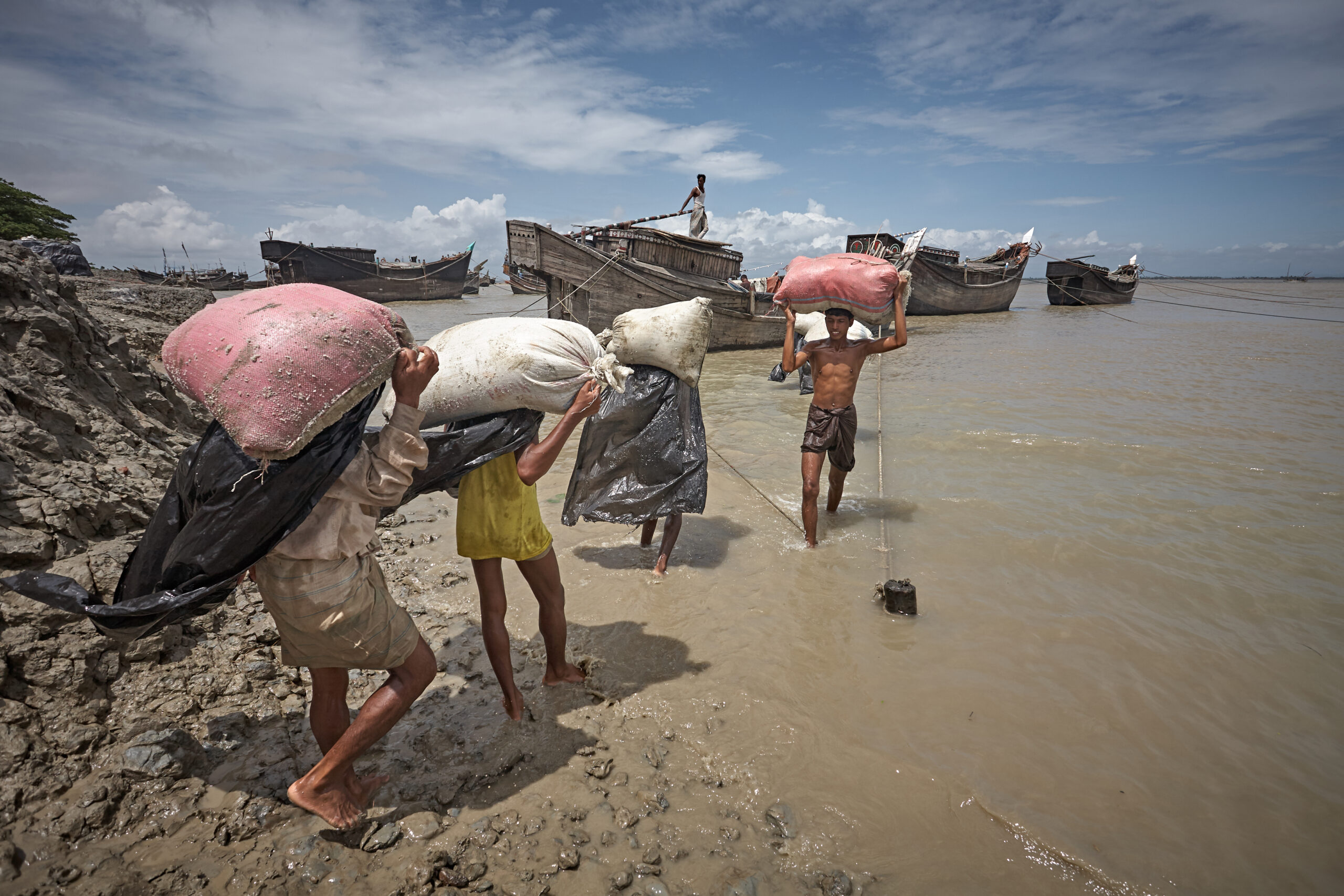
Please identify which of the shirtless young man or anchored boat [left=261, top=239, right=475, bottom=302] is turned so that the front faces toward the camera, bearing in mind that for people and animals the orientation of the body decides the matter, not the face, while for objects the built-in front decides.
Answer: the shirtless young man

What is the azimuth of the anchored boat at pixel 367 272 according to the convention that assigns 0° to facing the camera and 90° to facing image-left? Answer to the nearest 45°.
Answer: approximately 270°

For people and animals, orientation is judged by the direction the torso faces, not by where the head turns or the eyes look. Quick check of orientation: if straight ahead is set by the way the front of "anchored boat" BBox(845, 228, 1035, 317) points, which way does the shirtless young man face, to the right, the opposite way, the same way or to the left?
to the right

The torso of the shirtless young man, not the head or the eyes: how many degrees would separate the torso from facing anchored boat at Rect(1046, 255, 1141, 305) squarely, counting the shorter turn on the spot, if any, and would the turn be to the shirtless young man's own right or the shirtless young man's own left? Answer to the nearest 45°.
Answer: approximately 180°

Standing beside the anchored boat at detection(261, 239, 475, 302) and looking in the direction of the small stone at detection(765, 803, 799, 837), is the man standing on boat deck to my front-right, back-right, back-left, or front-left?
front-left

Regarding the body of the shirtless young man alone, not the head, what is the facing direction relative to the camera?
toward the camera

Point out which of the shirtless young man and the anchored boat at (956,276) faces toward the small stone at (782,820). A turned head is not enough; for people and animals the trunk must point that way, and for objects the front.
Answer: the shirtless young man

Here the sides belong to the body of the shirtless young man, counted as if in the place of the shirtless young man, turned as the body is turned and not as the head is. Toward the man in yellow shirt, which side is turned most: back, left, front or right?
front

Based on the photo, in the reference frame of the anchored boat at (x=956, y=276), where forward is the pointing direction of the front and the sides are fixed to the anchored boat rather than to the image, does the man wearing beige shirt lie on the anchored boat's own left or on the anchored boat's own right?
on the anchored boat's own right

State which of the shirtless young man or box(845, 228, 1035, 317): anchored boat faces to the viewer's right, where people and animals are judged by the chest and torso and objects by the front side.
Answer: the anchored boat

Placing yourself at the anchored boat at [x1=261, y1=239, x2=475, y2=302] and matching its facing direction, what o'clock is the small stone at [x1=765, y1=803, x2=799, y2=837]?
The small stone is roughly at 3 o'clock from the anchored boat.

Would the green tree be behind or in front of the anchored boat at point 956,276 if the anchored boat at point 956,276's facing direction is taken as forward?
behind

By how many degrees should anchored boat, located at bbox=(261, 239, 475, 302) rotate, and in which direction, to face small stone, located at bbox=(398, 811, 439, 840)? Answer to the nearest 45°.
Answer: approximately 90° to its right

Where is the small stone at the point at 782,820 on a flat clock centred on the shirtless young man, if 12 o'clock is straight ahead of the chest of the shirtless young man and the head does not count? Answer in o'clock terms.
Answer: The small stone is roughly at 12 o'clock from the shirtless young man.

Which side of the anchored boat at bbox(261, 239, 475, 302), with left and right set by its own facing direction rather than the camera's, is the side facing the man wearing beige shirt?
right

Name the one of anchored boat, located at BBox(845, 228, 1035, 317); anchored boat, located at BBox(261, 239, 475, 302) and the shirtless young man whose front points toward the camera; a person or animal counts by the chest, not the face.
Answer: the shirtless young man

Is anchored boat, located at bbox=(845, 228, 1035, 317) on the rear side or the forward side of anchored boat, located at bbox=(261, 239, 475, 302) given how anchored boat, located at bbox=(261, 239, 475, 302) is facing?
on the forward side

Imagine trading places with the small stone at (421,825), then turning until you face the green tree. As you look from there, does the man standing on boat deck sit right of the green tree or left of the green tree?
right

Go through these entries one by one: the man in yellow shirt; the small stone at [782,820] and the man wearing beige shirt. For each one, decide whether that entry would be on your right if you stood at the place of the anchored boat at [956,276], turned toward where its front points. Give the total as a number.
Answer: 3

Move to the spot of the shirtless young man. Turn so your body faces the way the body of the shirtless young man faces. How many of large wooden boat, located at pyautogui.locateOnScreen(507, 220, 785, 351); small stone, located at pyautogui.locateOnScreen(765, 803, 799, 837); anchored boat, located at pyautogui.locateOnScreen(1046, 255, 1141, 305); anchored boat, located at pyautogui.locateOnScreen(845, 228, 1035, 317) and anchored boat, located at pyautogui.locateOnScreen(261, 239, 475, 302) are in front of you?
1

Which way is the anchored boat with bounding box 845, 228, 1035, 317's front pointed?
to the viewer's right
